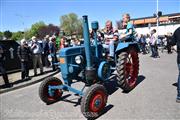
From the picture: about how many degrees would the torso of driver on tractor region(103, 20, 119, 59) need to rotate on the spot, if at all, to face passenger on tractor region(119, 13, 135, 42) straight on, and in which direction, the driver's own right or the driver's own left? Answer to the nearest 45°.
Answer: approximately 135° to the driver's own left

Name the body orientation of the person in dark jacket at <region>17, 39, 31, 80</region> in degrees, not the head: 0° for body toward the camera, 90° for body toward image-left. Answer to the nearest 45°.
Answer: approximately 315°

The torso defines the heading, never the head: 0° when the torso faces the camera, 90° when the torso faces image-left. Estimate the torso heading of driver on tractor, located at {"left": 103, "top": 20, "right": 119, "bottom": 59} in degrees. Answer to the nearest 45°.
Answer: approximately 45°

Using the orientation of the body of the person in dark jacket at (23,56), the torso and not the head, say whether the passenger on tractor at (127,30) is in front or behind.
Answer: in front

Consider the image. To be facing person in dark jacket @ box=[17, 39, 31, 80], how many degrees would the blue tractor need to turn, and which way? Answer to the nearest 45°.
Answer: approximately 90° to its right

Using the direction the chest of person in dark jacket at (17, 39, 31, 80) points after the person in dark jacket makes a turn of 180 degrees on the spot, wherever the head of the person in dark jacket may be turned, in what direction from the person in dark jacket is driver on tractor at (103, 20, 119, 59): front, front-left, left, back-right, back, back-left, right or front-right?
back
